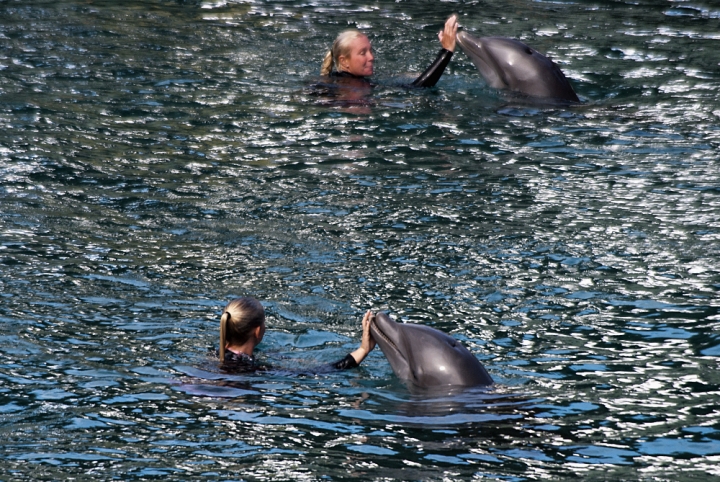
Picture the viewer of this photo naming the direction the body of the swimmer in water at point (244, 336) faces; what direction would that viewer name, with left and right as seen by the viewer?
facing away from the viewer and to the right of the viewer

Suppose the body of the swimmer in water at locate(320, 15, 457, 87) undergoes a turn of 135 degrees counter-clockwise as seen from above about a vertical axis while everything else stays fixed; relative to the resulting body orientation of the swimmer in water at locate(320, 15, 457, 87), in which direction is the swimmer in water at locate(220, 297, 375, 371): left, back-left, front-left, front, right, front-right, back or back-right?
back-left

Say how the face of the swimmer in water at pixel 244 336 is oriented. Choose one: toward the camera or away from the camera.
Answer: away from the camera

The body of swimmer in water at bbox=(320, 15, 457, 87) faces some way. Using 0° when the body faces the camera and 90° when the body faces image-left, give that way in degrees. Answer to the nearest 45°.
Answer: approximately 270°

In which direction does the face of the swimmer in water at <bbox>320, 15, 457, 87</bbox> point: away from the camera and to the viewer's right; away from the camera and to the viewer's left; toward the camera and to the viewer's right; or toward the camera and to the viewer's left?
toward the camera and to the viewer's right
